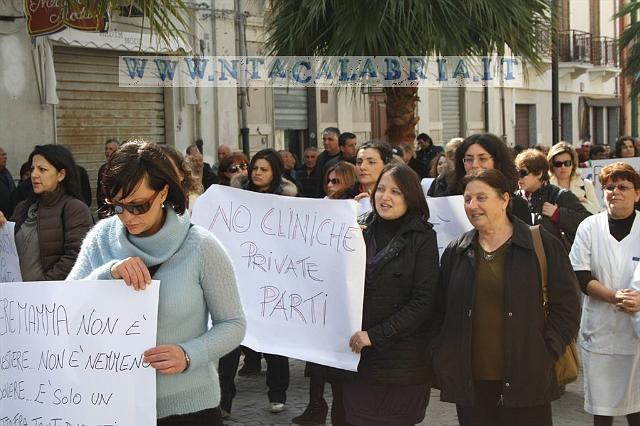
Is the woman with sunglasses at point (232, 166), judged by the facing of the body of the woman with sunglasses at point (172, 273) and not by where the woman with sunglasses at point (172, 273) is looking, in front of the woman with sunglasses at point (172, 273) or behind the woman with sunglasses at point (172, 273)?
behind

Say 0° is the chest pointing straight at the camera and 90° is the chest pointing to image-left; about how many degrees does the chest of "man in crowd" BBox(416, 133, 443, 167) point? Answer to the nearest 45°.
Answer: approximately 45°

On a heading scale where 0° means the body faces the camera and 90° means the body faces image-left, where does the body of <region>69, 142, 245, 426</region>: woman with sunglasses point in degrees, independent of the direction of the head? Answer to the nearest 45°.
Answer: approximately 45°

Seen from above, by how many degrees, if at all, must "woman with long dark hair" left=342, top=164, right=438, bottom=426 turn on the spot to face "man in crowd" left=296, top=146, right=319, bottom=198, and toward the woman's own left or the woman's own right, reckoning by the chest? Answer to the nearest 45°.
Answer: approximately 135° to the woman's own right

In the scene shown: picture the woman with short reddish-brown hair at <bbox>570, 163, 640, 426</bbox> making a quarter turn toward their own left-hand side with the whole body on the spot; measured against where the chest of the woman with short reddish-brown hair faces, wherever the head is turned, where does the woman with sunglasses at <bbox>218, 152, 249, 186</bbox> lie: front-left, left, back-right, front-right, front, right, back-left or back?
back-left

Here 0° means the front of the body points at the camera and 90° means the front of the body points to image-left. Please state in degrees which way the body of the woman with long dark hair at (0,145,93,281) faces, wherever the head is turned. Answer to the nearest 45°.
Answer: approximately 45°
